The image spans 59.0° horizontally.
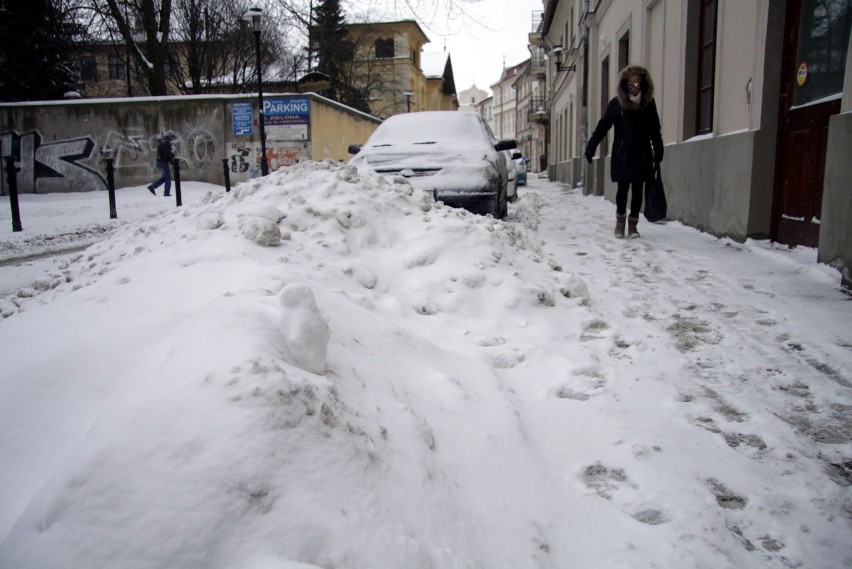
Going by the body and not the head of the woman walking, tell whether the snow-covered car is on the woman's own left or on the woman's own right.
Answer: on the woman's own right

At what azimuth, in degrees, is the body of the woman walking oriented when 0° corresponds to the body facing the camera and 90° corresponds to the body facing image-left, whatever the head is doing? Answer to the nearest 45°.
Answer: approximately 0°

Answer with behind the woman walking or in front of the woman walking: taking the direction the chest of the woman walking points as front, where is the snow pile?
in front

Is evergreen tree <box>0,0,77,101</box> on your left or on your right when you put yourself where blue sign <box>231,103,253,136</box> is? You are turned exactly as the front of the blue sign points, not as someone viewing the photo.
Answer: on your right

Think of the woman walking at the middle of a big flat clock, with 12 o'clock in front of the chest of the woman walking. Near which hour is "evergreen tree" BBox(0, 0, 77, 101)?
The evergreen tree is roughly at 4 o'clock from the woman walking.

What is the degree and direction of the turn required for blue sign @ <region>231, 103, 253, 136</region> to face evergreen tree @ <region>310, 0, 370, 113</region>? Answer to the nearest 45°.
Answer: approximately 180°

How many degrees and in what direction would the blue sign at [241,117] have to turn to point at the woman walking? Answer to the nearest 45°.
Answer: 0° — it already faces them

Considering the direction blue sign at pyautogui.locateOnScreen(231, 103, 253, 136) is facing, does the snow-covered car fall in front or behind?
in front

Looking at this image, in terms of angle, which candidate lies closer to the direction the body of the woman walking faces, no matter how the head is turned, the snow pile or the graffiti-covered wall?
the snow pile

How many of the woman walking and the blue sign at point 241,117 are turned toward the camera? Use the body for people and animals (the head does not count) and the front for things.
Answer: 2
